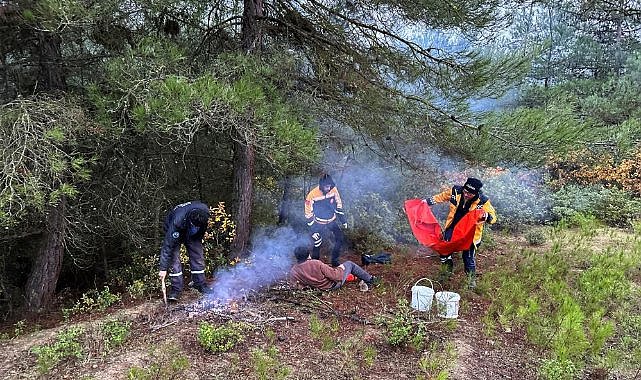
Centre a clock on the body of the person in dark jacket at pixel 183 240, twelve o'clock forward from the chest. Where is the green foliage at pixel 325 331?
The green foliage is roughly at 12 o'clock from the person in dark jacket.

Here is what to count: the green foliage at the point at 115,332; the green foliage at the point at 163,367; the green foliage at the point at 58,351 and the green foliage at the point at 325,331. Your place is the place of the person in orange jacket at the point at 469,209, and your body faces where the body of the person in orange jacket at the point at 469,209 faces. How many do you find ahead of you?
4

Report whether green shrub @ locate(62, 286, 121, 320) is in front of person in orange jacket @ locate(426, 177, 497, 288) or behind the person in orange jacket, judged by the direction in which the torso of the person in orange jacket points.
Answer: in front

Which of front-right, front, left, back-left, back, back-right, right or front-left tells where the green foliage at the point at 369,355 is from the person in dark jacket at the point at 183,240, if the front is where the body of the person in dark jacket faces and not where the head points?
front

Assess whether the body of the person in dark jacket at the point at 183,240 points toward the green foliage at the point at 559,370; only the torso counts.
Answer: yes

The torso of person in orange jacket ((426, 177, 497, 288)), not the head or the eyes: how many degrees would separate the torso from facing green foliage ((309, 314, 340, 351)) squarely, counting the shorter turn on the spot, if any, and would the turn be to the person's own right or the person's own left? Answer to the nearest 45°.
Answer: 0° — they already face it

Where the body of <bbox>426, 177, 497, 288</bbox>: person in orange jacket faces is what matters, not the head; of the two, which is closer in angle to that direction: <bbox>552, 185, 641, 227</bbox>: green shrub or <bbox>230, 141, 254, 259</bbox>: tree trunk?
the tree trunk

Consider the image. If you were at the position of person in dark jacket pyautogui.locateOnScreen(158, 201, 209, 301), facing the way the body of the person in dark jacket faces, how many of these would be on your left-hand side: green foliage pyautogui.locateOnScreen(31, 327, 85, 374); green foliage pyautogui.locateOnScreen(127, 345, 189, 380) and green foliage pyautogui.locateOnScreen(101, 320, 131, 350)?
0

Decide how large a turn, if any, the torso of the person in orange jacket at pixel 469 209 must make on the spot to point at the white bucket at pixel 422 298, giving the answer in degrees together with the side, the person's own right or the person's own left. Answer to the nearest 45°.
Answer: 0° — they already face it

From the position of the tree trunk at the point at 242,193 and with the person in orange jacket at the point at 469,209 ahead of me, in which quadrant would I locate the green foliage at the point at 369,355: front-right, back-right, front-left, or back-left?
front-right

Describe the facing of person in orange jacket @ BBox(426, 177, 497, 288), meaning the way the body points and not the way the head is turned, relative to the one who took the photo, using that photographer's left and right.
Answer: facing the viewer and to the left of the viewer

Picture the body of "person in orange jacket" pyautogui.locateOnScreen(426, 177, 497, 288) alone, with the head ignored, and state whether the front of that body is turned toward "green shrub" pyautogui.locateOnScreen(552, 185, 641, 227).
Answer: no

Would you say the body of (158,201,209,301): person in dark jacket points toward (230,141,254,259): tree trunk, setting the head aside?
no

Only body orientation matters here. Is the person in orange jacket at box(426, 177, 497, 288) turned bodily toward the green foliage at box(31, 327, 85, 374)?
yes

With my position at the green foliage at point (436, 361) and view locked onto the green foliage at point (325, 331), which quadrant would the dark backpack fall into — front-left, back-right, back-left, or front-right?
front-right

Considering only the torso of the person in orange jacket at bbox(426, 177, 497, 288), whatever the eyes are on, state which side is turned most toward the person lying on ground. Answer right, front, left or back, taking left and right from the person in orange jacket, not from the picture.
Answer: front

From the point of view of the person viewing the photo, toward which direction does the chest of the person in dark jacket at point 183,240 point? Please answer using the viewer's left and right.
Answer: facing the viewer and to the right of the viewer

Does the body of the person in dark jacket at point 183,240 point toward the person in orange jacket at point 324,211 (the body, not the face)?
no

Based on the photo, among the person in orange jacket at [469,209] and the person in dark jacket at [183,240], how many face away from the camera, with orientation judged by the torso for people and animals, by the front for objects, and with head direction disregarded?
0
